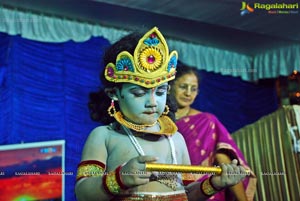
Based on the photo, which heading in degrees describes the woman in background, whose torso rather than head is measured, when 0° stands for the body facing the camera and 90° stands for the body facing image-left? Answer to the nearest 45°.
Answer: approximately 0°

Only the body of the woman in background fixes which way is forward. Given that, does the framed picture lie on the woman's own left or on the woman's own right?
on the woman's own right
